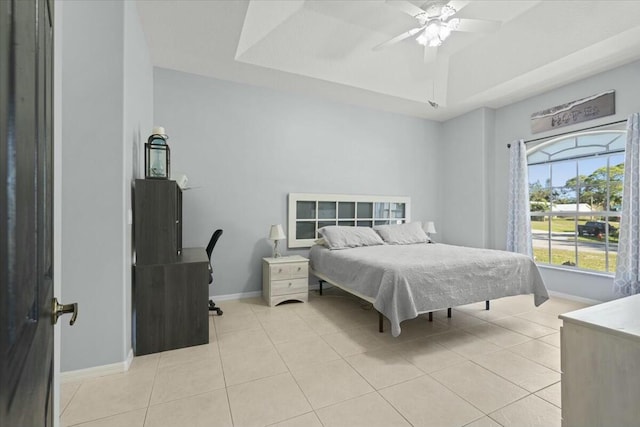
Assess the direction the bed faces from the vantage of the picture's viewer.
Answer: facing the viewer and to the right of the viewer

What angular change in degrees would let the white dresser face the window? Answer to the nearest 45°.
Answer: approximately 45° to its right

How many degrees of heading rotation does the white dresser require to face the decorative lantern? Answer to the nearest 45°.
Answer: approximately 45° to its left

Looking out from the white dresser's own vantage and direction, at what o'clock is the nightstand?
The nightstand is roughly at 11 o'clock from the white dresser.

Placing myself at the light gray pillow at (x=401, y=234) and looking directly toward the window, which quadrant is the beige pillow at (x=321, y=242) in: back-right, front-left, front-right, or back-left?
back-right

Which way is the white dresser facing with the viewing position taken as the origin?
facing away from the viewer and to the left of the viewer

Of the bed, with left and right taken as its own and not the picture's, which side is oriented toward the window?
left

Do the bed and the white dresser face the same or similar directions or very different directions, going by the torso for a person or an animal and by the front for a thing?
very different directions

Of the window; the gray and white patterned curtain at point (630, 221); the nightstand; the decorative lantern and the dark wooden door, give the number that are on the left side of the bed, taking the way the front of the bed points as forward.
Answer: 2
